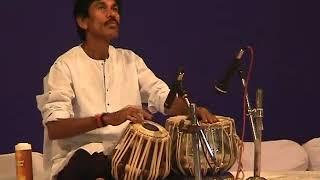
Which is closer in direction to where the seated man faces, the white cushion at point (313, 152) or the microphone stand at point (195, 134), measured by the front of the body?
the microphone stand

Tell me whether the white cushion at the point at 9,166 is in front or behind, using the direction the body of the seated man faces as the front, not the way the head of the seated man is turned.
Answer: behind

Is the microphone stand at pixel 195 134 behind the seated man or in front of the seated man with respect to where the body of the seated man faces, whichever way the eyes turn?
in front

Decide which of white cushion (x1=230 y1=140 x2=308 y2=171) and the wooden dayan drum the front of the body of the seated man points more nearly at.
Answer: the wooden dayan drum

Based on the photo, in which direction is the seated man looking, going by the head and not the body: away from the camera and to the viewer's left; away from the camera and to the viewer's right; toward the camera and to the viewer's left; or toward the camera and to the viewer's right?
toward the camera and to the viewer's right

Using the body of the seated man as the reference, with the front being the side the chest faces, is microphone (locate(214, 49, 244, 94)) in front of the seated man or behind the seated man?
in front

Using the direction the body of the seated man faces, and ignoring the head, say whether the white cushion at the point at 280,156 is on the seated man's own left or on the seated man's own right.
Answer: on the seated man's own left

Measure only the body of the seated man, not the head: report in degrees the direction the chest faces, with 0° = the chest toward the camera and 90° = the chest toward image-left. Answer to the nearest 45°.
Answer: approximately 315°

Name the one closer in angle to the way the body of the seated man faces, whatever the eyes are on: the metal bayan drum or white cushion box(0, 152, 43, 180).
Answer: the metal bayan drum

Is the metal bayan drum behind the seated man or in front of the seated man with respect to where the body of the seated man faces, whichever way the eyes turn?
in front
